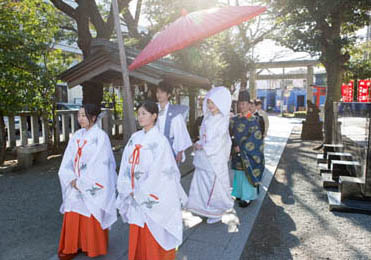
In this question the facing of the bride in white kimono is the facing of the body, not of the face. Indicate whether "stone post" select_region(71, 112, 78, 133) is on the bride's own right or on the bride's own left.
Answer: on the bride's own right

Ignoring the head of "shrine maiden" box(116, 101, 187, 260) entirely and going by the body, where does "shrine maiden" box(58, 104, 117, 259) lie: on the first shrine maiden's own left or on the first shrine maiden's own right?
on the first shrine maiden's own right

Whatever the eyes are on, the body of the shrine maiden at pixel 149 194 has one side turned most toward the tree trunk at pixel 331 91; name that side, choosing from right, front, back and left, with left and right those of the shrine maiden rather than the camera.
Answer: back

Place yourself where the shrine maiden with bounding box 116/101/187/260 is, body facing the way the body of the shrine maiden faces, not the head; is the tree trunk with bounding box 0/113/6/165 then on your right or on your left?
on your right

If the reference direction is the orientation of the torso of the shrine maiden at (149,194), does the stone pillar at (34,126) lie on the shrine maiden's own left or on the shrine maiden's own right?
on the shrine maiden's own right

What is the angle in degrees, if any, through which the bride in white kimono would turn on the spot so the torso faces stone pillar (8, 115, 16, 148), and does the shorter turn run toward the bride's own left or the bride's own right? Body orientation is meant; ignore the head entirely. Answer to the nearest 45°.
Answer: approximately 90° to the bride's own right

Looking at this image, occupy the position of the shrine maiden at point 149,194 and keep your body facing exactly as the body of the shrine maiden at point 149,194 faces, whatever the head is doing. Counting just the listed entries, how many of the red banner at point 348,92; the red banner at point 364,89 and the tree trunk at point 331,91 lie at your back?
3

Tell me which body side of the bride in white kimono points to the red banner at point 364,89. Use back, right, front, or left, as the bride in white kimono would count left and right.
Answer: back
